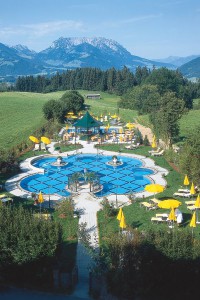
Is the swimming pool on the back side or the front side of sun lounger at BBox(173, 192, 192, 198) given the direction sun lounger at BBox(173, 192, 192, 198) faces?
on the front side

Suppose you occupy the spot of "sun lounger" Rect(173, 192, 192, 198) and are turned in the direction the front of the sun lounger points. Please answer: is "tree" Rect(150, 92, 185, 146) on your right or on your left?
on your right

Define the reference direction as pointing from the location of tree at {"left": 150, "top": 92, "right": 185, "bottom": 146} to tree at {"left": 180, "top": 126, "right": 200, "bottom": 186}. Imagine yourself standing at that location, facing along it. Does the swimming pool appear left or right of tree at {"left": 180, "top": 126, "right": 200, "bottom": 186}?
right

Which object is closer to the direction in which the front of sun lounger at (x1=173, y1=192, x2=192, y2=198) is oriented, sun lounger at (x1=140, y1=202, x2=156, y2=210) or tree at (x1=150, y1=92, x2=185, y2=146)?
the sun lounger

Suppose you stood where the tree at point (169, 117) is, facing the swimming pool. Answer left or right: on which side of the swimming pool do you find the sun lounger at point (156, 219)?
left

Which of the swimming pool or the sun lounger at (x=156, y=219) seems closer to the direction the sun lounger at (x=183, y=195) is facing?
the swimming pool

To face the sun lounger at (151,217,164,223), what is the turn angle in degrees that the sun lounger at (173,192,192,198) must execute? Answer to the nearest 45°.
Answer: approximately 90° to its left

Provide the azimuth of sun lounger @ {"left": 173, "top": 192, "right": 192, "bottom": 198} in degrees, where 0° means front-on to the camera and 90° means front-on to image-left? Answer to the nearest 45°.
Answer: approximately 90°

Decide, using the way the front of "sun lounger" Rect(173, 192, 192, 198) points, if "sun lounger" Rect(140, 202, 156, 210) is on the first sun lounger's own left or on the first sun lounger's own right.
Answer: on the first sun lounger's own left

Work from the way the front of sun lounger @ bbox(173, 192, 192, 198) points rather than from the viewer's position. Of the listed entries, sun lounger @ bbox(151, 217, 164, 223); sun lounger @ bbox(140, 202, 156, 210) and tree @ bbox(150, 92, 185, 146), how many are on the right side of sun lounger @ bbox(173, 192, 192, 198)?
1
